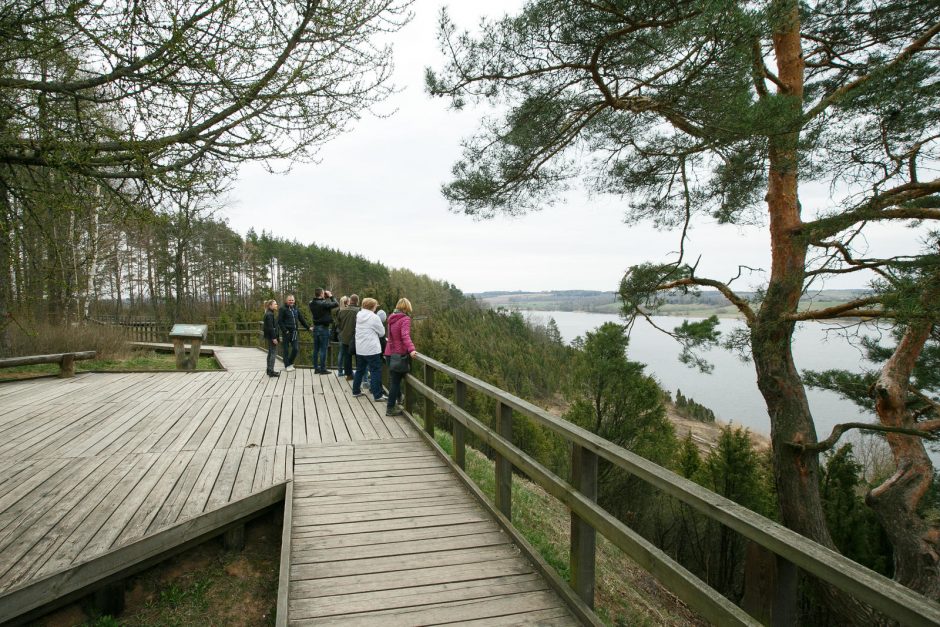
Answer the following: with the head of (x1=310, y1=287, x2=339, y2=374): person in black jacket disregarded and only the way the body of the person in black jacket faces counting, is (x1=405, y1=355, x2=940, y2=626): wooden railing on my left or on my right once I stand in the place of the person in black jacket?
on my right

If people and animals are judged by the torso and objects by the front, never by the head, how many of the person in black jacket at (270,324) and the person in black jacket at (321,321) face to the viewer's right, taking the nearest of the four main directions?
2

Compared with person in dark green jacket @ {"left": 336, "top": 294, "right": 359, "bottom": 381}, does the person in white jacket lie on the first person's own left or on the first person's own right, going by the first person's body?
on the first person's own right

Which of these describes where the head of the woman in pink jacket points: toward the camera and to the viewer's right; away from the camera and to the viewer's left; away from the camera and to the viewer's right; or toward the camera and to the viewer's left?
away from the camera and to the viewer's right

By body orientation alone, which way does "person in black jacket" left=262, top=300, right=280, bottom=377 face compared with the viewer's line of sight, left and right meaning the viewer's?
facing to the right of the viewer

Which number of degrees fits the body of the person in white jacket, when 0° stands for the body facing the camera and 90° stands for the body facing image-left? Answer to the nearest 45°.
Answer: approximately 225°

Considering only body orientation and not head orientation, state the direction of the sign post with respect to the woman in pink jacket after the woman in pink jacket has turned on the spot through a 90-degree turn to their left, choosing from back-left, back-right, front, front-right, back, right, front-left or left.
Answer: front

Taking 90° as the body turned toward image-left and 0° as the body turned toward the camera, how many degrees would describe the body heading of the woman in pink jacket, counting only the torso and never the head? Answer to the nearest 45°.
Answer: approximately 225°

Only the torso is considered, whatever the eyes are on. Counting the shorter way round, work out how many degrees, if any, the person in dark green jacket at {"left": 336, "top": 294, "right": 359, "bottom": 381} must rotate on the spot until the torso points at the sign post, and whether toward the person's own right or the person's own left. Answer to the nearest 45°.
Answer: approximately 90° to the person's own left

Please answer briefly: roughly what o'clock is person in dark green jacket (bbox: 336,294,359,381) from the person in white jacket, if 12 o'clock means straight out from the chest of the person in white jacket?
The person in dark green jacket is roughly at 10 o'clock from the person in white jacket.

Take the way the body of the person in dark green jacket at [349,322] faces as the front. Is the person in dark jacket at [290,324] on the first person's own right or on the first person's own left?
on the first person's own left
